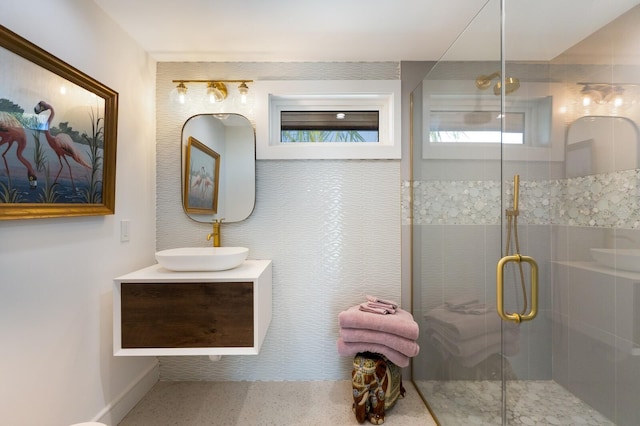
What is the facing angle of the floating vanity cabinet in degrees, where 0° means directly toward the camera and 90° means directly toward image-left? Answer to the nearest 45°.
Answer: approximately 0°

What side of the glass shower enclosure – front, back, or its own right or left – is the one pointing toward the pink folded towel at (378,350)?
right

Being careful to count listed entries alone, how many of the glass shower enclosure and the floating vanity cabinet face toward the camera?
2

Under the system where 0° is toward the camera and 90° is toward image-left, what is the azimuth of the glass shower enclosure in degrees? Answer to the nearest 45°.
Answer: approximately 0°

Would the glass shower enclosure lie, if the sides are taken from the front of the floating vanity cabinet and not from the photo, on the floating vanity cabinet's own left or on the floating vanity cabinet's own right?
on the floating vanity cabinet's own left

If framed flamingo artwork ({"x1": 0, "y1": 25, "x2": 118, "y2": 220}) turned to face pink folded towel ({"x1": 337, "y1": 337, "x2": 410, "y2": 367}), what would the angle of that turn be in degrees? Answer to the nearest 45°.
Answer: approximately 45° to its left

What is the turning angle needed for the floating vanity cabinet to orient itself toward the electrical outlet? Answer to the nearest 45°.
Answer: approximately 135° to its right

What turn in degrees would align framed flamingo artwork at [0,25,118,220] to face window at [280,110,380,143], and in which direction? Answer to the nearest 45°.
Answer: approximately 45° to its left

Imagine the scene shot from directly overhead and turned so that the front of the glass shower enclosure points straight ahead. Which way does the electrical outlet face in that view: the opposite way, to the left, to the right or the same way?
to the left
